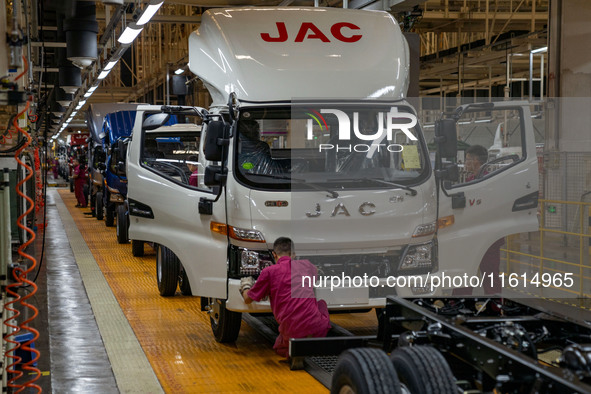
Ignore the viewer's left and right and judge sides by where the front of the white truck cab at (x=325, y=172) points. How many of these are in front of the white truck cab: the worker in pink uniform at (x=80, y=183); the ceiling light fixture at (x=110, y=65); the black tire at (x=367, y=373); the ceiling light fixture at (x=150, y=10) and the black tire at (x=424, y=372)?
2

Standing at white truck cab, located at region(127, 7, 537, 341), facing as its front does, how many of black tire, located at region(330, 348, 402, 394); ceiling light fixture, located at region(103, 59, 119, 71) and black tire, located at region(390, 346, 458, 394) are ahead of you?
2

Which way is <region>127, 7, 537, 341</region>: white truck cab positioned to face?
toward the camera

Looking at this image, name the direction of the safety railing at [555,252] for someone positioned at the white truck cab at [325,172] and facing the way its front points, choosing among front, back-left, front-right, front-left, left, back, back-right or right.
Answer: back-left

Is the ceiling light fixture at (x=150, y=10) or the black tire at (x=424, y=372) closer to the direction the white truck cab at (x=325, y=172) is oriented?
the black tire

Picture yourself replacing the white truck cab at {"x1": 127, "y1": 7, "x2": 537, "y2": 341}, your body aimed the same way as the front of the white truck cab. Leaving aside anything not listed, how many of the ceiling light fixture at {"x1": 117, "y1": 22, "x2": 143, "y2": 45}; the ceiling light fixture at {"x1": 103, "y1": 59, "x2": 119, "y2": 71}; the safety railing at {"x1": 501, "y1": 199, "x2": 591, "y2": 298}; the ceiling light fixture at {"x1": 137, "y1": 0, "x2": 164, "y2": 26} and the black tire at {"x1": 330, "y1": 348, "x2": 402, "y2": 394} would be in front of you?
1

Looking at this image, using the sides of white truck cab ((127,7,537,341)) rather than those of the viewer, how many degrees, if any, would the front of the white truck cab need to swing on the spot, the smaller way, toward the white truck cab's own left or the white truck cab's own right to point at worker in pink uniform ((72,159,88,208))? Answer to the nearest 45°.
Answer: approximately 135° to the white truck cab's own right

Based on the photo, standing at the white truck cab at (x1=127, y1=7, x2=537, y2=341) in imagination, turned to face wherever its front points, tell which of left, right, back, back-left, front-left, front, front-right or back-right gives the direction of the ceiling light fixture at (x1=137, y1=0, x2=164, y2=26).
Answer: back-right

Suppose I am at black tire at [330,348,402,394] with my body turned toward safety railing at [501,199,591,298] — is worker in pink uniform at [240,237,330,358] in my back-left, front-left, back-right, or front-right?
front-left

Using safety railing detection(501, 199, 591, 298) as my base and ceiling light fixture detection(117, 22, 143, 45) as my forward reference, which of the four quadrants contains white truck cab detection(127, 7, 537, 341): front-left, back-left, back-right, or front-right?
front-left

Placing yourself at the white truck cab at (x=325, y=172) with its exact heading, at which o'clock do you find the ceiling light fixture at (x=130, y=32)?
The ceiling light fixture is roughly at 5 o'clock from the white truck cab.

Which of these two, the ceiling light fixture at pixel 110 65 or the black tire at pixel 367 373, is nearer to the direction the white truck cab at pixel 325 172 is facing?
the black tire

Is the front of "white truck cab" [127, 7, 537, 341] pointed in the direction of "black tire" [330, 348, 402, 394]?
yes

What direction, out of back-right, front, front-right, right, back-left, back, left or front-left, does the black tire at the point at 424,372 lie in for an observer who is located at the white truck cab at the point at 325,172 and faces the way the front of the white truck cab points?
front

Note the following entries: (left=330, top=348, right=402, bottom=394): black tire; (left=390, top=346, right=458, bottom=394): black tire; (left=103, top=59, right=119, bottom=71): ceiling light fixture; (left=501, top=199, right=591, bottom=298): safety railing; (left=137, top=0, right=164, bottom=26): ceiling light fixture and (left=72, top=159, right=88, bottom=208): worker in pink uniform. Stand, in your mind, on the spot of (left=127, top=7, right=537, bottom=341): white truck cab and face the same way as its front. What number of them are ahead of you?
2
